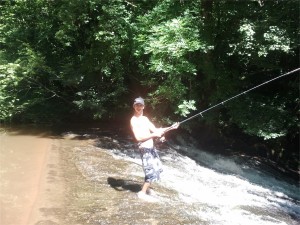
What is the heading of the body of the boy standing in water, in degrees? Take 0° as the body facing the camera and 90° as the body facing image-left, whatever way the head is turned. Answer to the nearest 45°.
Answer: approximately 315°
